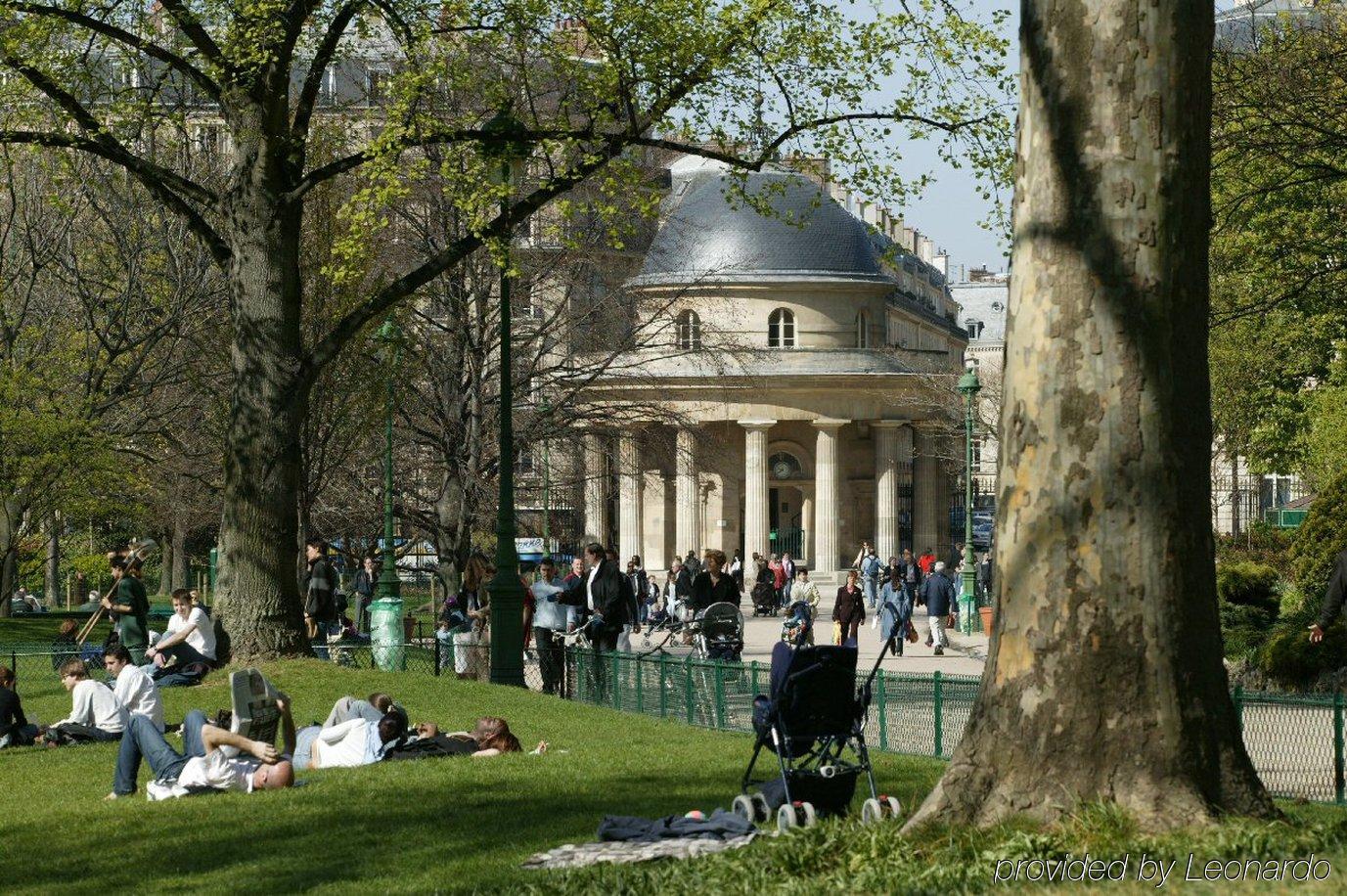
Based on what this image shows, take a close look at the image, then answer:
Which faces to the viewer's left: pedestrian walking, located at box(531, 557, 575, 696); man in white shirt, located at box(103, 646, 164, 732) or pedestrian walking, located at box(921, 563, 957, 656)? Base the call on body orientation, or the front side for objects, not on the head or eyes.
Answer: the man in white shirt

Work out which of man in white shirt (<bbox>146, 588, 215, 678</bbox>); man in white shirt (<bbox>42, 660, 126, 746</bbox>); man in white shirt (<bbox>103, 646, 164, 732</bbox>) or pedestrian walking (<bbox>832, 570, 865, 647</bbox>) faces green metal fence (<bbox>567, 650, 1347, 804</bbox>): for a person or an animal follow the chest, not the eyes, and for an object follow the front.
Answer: the pedestrian walking

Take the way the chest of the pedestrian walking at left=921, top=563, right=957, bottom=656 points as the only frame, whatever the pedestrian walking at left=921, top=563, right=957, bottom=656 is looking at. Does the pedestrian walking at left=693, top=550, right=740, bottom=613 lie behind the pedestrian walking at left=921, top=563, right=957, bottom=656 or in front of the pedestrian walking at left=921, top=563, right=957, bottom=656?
behind

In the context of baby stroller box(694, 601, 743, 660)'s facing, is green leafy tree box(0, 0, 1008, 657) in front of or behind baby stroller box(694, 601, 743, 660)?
in front

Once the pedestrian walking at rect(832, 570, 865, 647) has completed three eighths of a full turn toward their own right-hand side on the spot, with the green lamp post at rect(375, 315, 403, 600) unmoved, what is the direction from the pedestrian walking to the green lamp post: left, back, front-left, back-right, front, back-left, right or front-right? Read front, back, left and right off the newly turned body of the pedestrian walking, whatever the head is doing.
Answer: front-left

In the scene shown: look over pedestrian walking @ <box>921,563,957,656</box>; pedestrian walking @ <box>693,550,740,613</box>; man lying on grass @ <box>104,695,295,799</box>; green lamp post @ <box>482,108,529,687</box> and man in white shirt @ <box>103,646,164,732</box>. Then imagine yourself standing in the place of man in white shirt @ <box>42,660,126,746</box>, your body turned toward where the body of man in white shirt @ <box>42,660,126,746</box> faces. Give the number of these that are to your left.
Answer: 1

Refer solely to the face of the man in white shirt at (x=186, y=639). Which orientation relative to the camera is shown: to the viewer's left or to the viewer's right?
to the viewer's left

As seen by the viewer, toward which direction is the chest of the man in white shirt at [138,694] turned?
to the viewer's left

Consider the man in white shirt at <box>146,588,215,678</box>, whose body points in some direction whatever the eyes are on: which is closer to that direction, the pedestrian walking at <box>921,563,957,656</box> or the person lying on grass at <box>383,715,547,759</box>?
the person lying on grass

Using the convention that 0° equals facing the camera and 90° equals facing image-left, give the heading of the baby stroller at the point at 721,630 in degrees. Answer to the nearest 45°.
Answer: approximately 0°
